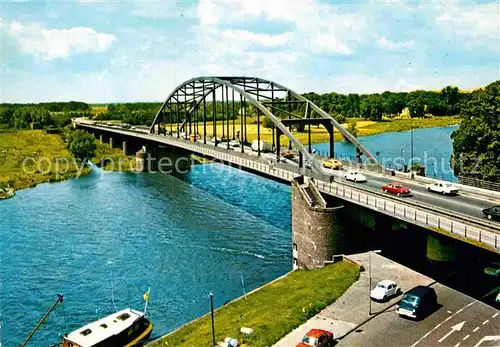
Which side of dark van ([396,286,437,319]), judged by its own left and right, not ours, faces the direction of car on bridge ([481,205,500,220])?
back

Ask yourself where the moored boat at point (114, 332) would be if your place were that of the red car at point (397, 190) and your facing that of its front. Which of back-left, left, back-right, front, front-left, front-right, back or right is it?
right

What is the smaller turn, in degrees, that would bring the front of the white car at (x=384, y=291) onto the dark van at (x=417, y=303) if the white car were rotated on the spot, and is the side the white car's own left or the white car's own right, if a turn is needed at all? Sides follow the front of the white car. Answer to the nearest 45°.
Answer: approximately 90° to the white car's own left

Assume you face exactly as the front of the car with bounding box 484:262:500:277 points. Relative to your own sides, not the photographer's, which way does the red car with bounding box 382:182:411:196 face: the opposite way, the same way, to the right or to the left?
to the left

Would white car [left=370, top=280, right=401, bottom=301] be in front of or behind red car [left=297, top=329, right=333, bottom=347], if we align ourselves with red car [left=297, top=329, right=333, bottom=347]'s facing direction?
behind

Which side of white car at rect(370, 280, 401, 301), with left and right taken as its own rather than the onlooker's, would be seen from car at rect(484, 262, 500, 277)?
back

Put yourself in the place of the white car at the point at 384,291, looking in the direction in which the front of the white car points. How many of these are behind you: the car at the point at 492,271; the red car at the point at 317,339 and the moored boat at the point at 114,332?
1

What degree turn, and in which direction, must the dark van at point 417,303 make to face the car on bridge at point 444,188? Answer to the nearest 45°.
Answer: approximately 135° to its right

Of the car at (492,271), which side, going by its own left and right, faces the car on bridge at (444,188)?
right

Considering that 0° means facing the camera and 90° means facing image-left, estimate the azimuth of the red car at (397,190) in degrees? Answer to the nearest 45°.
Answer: approximately 315°

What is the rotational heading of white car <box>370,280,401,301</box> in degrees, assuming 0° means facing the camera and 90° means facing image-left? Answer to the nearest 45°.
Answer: approximately 45°
